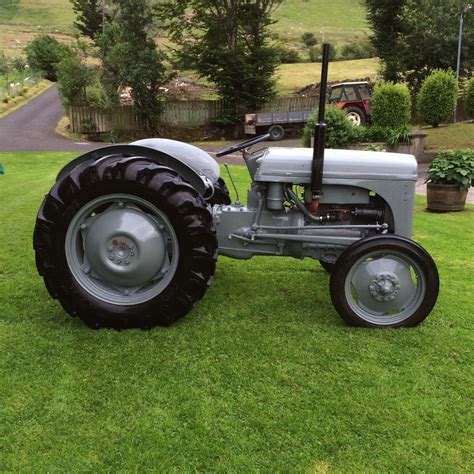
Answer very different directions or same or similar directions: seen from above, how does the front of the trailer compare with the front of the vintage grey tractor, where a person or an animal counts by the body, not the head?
same or similar directions

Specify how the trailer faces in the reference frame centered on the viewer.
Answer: facing to the right of the viewer

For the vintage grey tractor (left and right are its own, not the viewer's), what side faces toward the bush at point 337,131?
left

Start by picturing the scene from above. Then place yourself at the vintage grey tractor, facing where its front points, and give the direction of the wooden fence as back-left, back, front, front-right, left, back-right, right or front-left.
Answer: left

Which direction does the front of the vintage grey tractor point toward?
to the viewer's right

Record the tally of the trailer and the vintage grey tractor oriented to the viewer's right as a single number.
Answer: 2

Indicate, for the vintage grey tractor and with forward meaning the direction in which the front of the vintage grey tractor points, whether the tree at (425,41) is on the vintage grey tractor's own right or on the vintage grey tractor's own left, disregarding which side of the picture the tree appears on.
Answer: on the vintage grey tractor's own left

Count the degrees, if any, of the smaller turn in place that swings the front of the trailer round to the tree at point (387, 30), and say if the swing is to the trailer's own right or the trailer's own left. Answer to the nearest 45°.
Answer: approximately 45° to the trailer's own left
